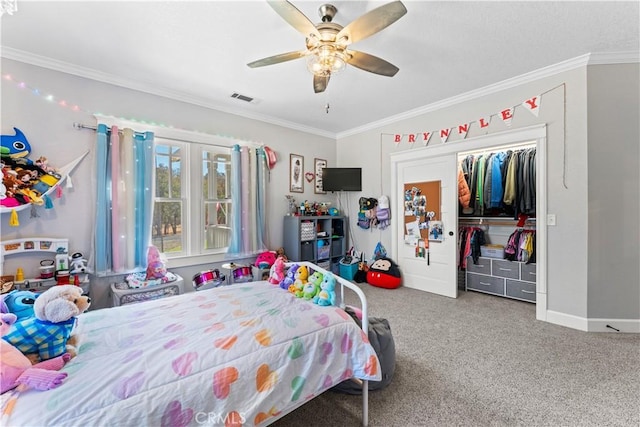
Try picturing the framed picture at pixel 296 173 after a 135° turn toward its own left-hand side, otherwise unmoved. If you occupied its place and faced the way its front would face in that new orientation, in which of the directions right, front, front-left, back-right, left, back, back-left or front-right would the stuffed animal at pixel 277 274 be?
back

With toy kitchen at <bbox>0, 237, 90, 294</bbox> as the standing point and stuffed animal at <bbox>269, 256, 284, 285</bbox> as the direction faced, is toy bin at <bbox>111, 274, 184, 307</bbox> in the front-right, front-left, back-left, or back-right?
front-left

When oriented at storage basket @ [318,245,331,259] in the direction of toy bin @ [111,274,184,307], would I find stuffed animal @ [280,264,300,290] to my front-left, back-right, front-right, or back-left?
front-left

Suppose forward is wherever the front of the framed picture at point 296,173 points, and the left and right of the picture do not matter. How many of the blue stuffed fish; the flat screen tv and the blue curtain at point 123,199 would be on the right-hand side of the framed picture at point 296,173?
2

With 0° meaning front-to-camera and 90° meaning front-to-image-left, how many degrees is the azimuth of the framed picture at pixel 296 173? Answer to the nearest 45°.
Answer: approximately 315°

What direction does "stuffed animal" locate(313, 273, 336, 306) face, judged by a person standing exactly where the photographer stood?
facing the viewer and to the left of the viewer

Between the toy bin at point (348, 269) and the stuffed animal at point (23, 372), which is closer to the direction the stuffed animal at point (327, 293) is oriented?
the stuffed animal

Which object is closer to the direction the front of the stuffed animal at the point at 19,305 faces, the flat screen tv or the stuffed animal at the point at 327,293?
the stuffed animal

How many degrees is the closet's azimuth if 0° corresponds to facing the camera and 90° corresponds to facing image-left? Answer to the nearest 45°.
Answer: approximately 45°

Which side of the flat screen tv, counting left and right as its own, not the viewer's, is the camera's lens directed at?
front
